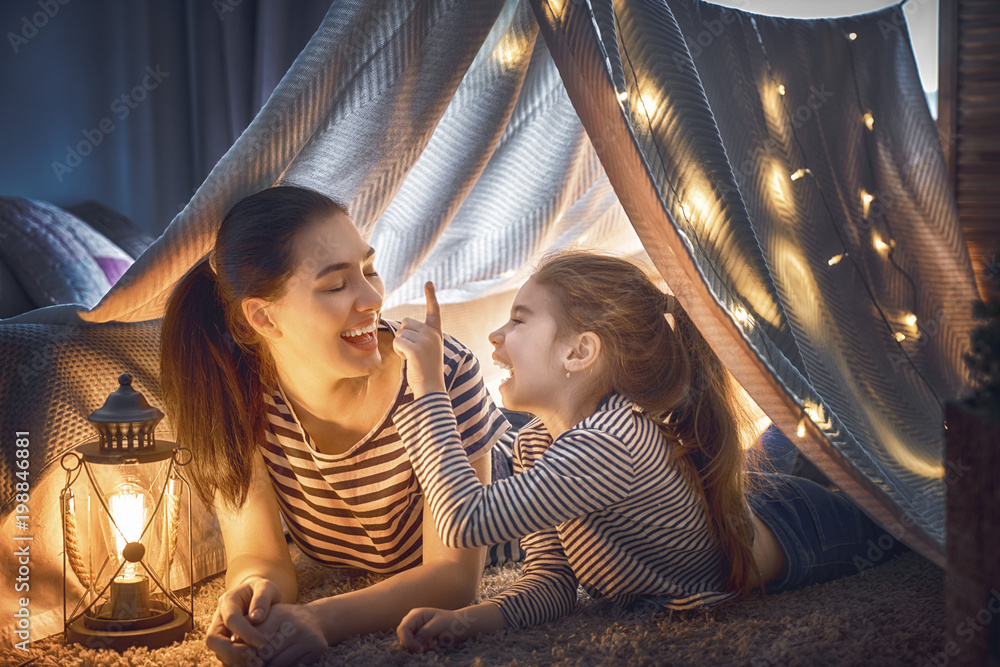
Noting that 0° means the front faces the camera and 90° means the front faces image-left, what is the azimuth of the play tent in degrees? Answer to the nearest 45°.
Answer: approximately 0°

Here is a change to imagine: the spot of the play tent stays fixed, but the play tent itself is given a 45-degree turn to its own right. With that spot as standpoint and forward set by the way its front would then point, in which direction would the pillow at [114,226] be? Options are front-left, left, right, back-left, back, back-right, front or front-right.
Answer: right
